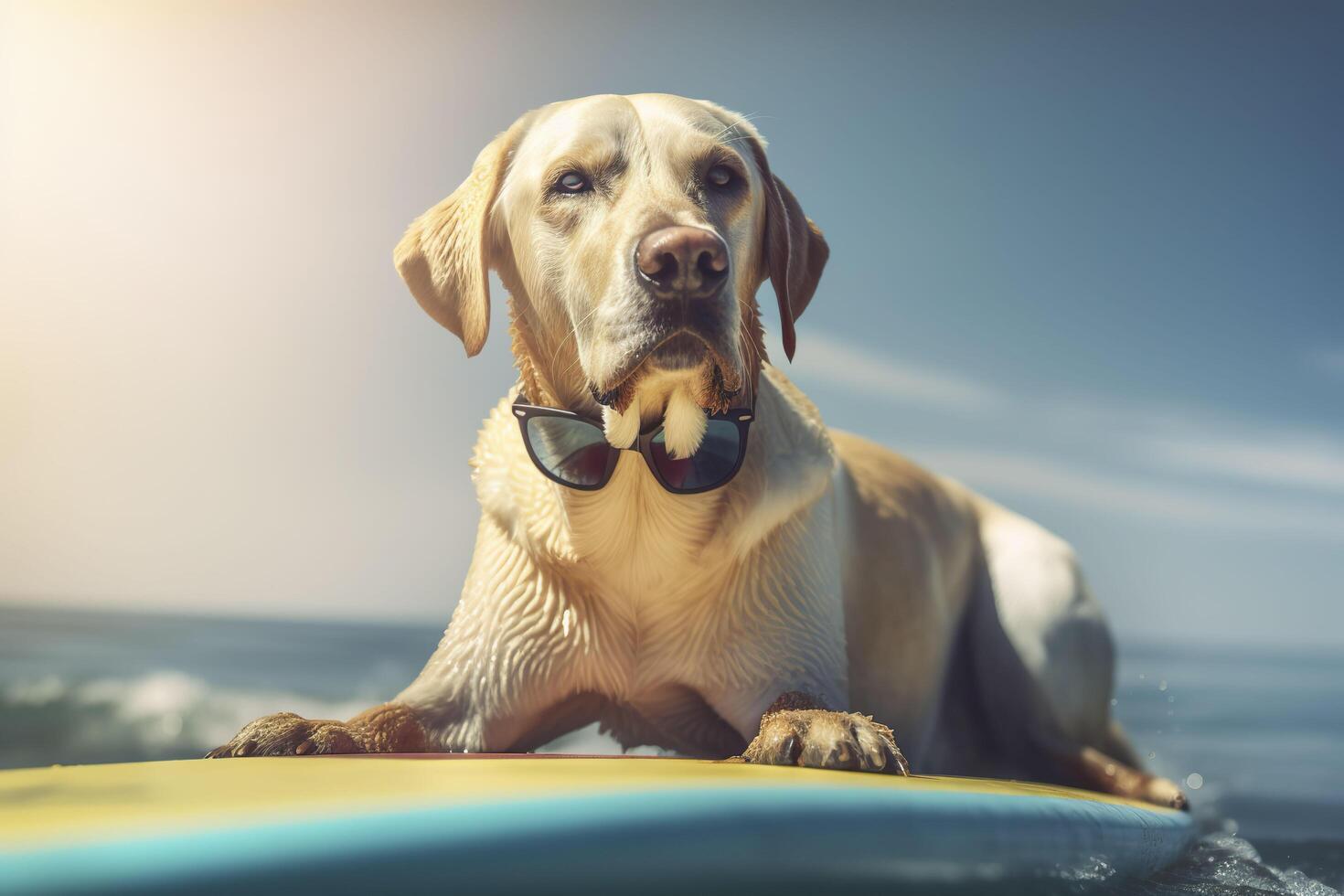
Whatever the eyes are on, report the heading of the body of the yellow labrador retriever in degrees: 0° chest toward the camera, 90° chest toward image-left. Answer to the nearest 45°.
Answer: approximately 45°
